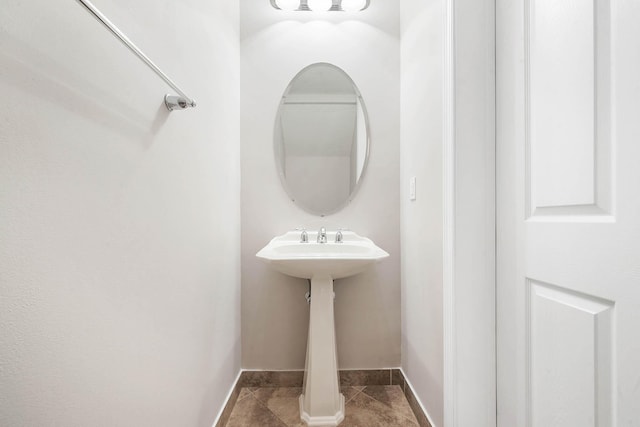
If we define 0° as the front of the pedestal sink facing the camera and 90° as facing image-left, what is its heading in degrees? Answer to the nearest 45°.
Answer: approximately 0°

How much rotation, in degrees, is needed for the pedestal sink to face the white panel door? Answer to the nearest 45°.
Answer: approximately 45° to its left
